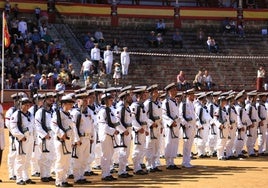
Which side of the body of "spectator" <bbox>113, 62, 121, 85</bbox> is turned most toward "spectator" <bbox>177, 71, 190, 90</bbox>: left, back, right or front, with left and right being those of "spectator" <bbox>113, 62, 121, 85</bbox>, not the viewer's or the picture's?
left

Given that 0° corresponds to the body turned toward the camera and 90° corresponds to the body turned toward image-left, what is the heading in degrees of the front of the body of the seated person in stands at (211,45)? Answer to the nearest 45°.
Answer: approximately 45°

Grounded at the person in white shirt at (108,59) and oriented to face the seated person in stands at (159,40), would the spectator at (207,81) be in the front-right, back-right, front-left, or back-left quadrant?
front-right

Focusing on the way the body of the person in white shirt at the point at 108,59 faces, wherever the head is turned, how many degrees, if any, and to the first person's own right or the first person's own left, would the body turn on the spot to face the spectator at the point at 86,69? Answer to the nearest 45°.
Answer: approximately 45° to the first person's own right

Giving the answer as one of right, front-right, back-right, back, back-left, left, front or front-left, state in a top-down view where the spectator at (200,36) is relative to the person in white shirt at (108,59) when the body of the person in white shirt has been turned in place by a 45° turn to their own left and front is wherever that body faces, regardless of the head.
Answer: left

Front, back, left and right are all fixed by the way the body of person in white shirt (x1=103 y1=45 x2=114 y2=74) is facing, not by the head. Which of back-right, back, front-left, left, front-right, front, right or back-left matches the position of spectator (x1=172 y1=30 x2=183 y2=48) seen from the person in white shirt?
back-left

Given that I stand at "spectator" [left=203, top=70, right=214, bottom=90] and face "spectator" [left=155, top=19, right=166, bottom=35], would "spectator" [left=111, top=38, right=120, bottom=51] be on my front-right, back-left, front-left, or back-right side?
front-left

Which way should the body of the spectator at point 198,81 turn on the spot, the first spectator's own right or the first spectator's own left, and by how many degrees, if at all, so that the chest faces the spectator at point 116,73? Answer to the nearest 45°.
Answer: approximately 45° to the first spectator's own right

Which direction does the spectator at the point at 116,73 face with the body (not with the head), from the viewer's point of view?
toward the camera

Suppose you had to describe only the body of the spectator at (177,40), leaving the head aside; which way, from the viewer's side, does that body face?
toward the camera

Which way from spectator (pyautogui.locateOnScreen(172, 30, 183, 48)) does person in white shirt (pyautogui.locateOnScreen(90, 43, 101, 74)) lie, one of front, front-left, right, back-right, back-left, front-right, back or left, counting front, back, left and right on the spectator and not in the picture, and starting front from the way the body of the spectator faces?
front-right
